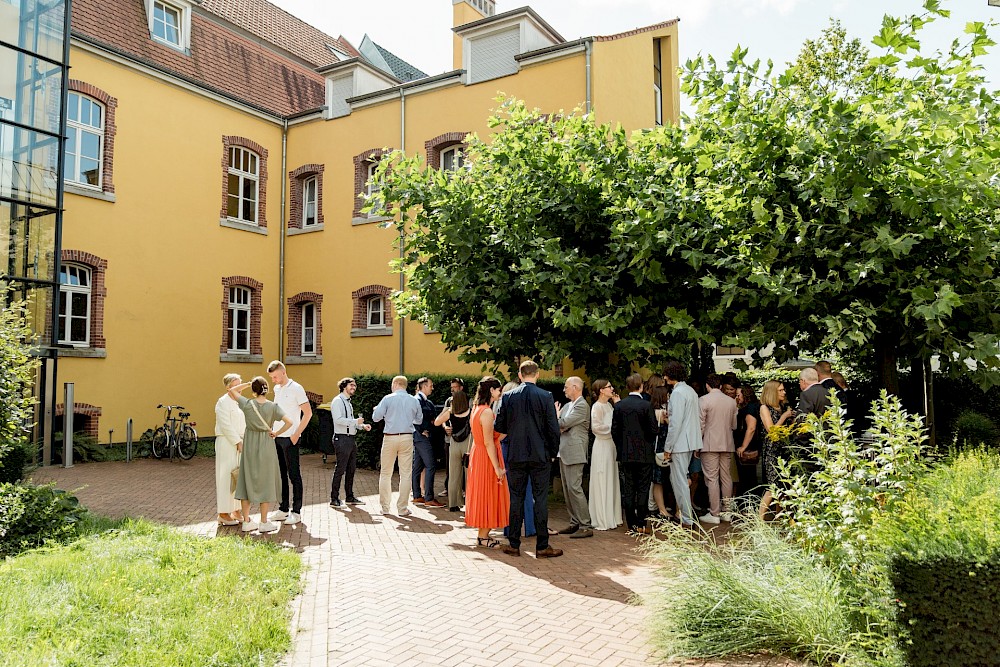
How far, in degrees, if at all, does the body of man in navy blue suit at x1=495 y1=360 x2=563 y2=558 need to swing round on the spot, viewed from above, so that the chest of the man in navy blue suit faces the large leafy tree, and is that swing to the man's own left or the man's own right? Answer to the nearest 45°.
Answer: approximately 90° to the man's own right

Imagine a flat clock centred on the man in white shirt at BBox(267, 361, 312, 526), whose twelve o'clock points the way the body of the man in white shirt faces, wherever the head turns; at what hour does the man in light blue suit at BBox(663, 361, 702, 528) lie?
The man in light blue suit is roughly at 8 o'clock from the man in white shirt.

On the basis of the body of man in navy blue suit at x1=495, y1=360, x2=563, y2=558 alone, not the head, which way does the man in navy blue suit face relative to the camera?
away from the camera

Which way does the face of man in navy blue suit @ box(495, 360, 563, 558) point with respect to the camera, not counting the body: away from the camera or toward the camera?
away from the camera

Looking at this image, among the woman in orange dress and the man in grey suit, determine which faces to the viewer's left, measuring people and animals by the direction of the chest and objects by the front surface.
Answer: the man in grey suit

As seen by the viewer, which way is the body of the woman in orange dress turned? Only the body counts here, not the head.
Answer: to the viewer's right

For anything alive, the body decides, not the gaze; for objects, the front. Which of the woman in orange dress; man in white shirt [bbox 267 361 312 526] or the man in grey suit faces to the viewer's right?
the woman in orange dress

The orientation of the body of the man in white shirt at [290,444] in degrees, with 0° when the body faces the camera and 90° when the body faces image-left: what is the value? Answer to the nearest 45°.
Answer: approximately 45°

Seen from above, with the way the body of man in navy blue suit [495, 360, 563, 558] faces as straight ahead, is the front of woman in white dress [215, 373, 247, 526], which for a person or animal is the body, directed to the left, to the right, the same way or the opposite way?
to the right
